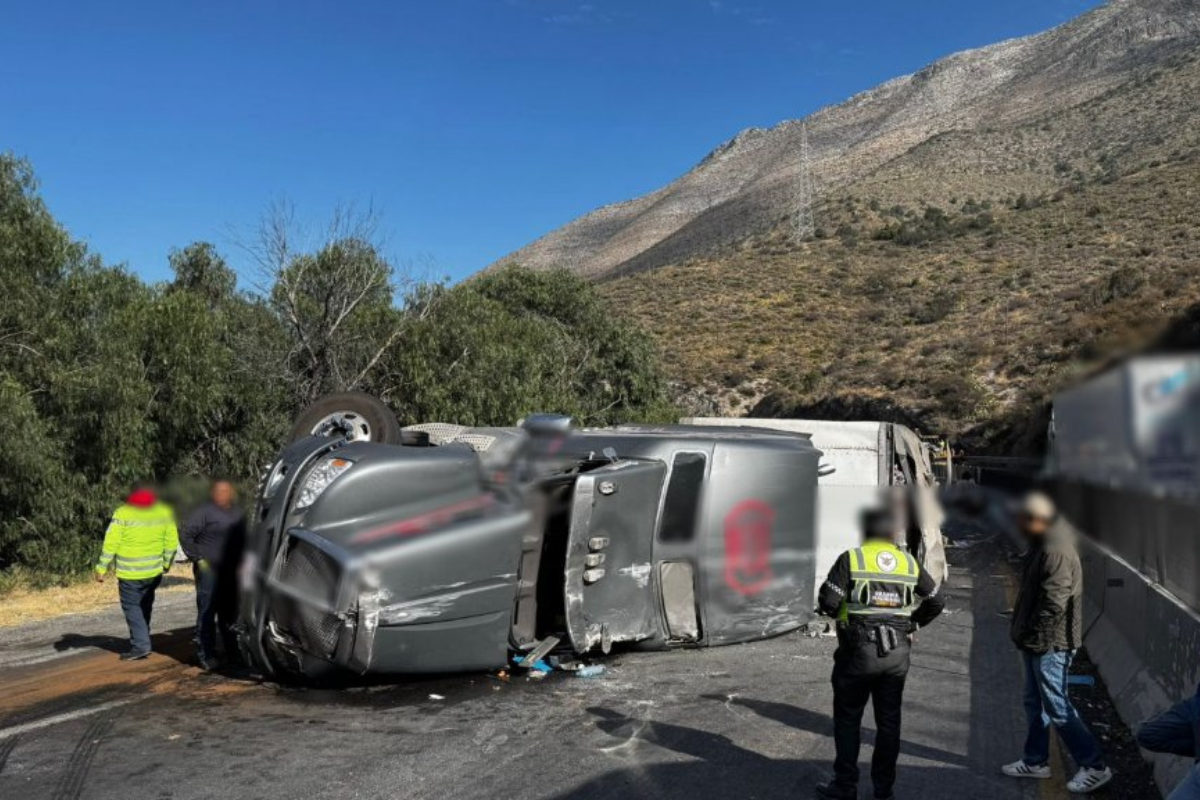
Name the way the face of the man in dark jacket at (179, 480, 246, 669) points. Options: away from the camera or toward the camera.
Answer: toward the camera

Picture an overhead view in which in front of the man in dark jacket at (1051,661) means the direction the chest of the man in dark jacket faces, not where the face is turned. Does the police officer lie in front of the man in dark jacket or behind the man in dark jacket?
in front

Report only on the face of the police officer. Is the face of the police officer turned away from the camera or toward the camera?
away from the camera

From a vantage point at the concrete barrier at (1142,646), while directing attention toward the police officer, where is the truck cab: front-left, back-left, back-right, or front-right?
front-right

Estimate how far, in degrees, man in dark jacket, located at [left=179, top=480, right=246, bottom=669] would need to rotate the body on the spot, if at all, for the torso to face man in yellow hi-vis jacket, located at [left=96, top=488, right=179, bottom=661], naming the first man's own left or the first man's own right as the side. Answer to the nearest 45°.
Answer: approximately 135° to the first man's own right

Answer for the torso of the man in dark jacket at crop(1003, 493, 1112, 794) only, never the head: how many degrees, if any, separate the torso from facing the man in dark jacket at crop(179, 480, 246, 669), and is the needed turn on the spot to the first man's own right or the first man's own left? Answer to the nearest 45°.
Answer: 0° — they already face them

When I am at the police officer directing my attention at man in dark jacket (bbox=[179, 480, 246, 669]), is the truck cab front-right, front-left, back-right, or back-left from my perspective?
front-right

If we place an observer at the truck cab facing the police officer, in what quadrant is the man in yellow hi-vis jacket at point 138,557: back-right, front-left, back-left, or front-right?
back-right

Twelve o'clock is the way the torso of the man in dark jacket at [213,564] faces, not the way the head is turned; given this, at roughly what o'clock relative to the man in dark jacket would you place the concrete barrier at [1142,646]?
The concrete barrier is roughly at 10 o'clock from the man in dark jacket.

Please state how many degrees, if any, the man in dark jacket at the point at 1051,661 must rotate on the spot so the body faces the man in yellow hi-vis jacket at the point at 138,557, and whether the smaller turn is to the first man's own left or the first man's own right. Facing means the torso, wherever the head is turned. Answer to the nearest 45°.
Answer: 0° — they already face them

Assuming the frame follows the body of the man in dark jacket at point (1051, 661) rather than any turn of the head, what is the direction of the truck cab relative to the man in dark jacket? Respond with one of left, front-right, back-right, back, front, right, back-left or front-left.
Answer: front

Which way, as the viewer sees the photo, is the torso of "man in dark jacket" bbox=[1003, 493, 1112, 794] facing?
to the viewer's left

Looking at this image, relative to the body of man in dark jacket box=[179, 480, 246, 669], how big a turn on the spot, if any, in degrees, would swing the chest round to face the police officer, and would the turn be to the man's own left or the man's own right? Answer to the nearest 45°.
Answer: approximately 45° to the man's own left

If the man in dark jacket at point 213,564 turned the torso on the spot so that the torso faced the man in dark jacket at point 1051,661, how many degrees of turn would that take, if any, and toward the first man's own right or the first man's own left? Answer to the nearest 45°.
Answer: approximately 45° to the first man's own left

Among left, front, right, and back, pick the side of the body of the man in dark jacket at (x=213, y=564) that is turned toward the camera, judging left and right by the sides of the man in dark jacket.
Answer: front

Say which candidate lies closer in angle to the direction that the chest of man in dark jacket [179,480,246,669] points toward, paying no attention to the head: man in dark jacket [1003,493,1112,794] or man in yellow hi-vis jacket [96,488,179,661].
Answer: the man in dark jacket

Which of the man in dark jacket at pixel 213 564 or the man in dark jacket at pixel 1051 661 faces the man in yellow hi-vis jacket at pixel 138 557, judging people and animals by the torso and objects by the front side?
the man in dark jacket at pixel 1051 661
